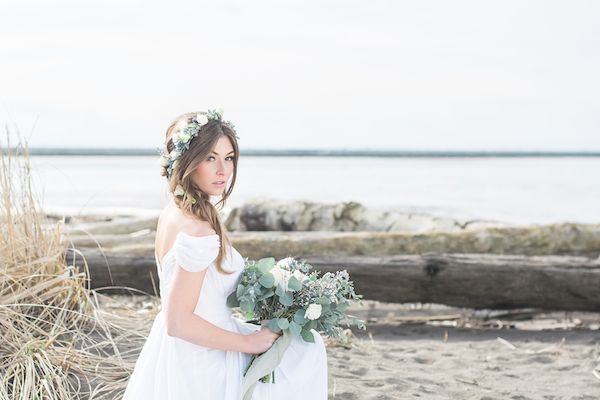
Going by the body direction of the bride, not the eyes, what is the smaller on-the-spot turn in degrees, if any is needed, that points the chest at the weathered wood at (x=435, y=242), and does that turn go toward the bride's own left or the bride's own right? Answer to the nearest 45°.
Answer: approximately 45° to the bride's own left

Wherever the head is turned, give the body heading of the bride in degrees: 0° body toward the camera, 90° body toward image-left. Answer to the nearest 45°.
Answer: approximately 270°
